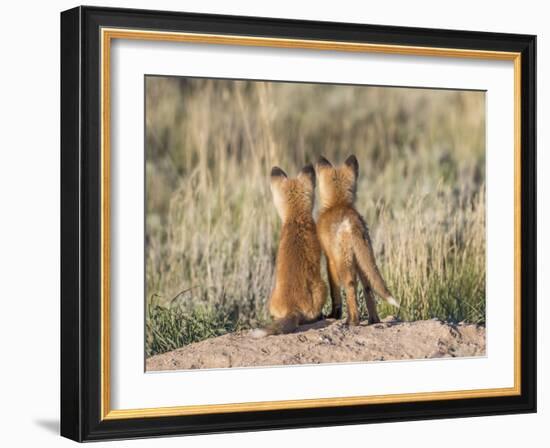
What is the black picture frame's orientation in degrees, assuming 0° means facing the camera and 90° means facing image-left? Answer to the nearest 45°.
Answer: approximately 315°
